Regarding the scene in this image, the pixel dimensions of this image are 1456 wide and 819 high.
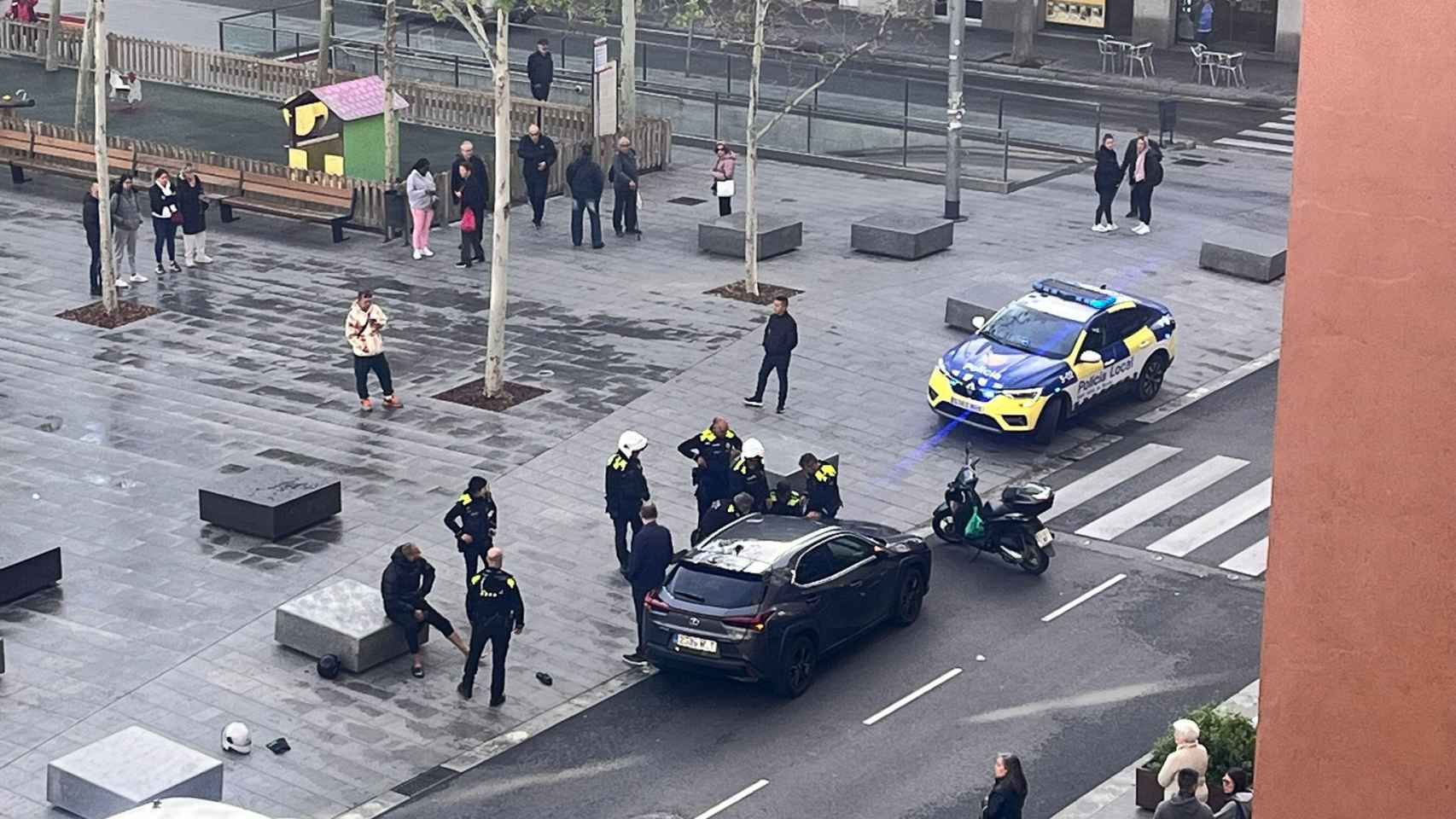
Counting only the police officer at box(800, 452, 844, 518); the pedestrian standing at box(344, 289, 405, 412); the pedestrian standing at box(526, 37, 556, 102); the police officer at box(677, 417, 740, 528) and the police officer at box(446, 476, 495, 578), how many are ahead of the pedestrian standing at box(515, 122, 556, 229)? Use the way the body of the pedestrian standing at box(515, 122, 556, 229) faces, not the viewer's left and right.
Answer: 4

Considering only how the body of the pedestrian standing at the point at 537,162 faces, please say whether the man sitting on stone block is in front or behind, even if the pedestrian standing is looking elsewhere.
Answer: in front

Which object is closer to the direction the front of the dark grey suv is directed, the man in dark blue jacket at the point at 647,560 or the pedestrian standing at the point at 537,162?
the pedestrian standing

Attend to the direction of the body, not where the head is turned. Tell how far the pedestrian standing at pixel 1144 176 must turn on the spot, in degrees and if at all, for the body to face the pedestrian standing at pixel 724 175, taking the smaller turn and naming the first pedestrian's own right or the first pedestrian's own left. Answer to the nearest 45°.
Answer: approximately 45° to the first pedestrian's own right

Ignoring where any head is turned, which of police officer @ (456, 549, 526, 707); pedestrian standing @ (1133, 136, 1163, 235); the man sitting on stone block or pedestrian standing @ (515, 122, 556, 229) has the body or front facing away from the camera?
the police officer

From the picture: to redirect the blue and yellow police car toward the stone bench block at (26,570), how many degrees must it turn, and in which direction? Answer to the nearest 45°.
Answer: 0° — it already faces it

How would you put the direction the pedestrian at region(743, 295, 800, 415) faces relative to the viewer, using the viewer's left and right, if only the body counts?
facing the viewer and to the left of the viewer

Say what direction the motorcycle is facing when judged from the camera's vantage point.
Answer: facing away from the viewer and to the left of the viewer

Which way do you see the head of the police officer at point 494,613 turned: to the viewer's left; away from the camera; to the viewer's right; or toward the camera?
away from the camera

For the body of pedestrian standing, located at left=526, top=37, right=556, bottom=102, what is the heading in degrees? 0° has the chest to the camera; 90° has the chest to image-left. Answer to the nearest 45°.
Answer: approximately 0°

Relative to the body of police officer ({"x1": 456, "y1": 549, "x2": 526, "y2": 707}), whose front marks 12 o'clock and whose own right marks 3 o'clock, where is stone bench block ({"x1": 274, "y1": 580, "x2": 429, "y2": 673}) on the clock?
The stone bench block is roughly at 10 o'clock from the police officer.

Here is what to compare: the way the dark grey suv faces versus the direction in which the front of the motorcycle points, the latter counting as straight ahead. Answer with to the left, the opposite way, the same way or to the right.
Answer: to the right

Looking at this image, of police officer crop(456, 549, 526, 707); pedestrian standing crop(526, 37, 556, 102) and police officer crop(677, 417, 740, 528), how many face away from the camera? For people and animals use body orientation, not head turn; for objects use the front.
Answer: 1

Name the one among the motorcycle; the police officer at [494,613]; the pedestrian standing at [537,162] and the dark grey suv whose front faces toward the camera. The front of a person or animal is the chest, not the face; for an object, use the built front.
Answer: the pedestrian standing

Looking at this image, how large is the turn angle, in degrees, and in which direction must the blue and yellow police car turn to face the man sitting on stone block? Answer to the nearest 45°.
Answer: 0° — it already faces them

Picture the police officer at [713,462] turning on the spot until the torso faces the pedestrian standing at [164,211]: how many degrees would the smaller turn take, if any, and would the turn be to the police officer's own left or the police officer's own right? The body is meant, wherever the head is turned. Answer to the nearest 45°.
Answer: approximately 180°
